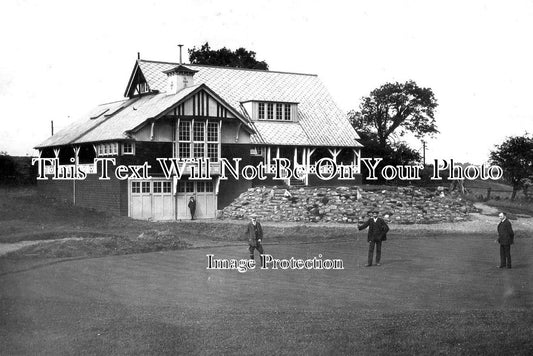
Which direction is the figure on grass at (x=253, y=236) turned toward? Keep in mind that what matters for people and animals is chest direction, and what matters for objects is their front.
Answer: toward the camera

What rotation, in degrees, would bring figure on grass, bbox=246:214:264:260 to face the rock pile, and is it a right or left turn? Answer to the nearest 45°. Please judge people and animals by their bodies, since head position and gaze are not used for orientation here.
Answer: approximately 180°
